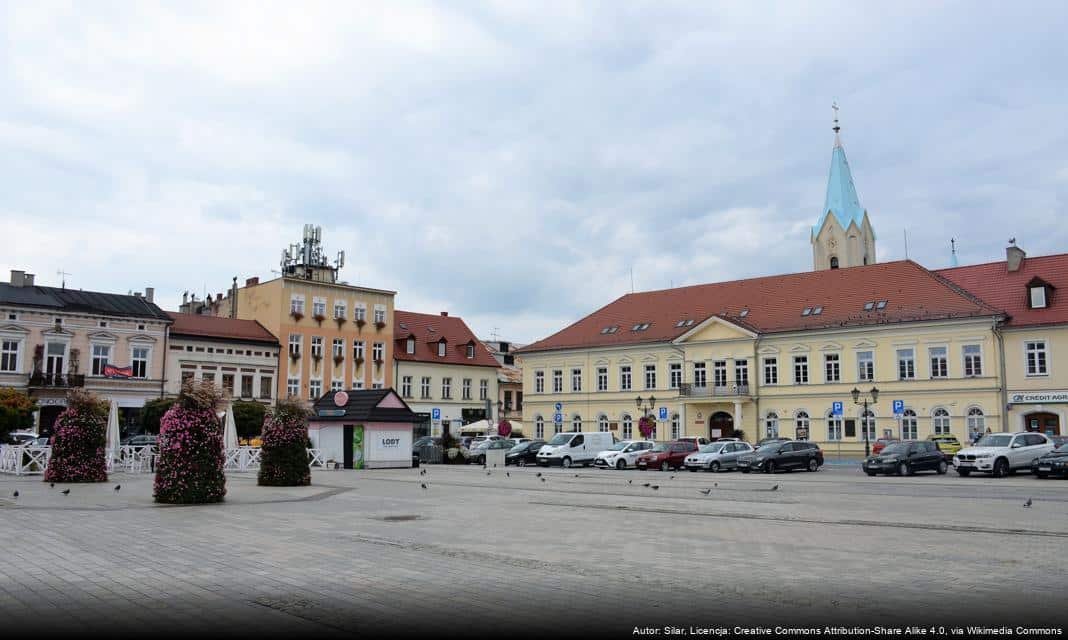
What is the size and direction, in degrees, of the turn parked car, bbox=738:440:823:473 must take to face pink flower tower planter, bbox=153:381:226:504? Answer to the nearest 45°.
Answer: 0° — it already faces it

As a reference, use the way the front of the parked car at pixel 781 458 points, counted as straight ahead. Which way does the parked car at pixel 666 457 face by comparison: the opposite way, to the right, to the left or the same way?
the same way

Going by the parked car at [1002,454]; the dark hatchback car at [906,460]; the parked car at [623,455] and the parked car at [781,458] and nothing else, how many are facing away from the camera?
0

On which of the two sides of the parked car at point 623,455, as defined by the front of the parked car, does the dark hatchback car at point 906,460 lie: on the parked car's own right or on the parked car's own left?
on the parked car's own left

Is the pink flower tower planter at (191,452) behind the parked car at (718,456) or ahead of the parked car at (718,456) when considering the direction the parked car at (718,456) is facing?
ahead

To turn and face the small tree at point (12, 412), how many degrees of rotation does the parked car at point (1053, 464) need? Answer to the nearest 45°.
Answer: approximately 45° to its right

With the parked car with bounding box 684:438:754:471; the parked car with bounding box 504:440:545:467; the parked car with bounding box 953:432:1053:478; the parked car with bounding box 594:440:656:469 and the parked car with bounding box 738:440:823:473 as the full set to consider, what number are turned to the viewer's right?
0

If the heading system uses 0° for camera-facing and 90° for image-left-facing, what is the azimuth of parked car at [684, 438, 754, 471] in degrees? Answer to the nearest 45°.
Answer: approximately 45°

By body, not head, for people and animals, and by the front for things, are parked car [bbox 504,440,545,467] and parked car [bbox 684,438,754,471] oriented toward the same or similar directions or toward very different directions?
same or similar directions

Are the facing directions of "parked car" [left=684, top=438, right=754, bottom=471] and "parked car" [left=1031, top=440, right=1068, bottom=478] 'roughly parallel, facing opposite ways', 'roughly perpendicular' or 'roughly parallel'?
roughly parallel

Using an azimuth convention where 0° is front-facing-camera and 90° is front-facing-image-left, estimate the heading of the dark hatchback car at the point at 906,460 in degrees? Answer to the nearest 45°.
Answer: approximately 45°

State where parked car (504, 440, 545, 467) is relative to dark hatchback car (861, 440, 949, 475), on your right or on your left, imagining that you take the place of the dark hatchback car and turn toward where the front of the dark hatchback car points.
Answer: on your right

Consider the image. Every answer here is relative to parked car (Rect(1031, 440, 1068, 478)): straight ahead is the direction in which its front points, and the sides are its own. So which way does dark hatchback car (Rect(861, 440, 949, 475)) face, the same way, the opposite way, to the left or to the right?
the same way

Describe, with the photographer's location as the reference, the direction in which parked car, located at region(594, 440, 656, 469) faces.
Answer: facing the viewer and to the left of the viewer
